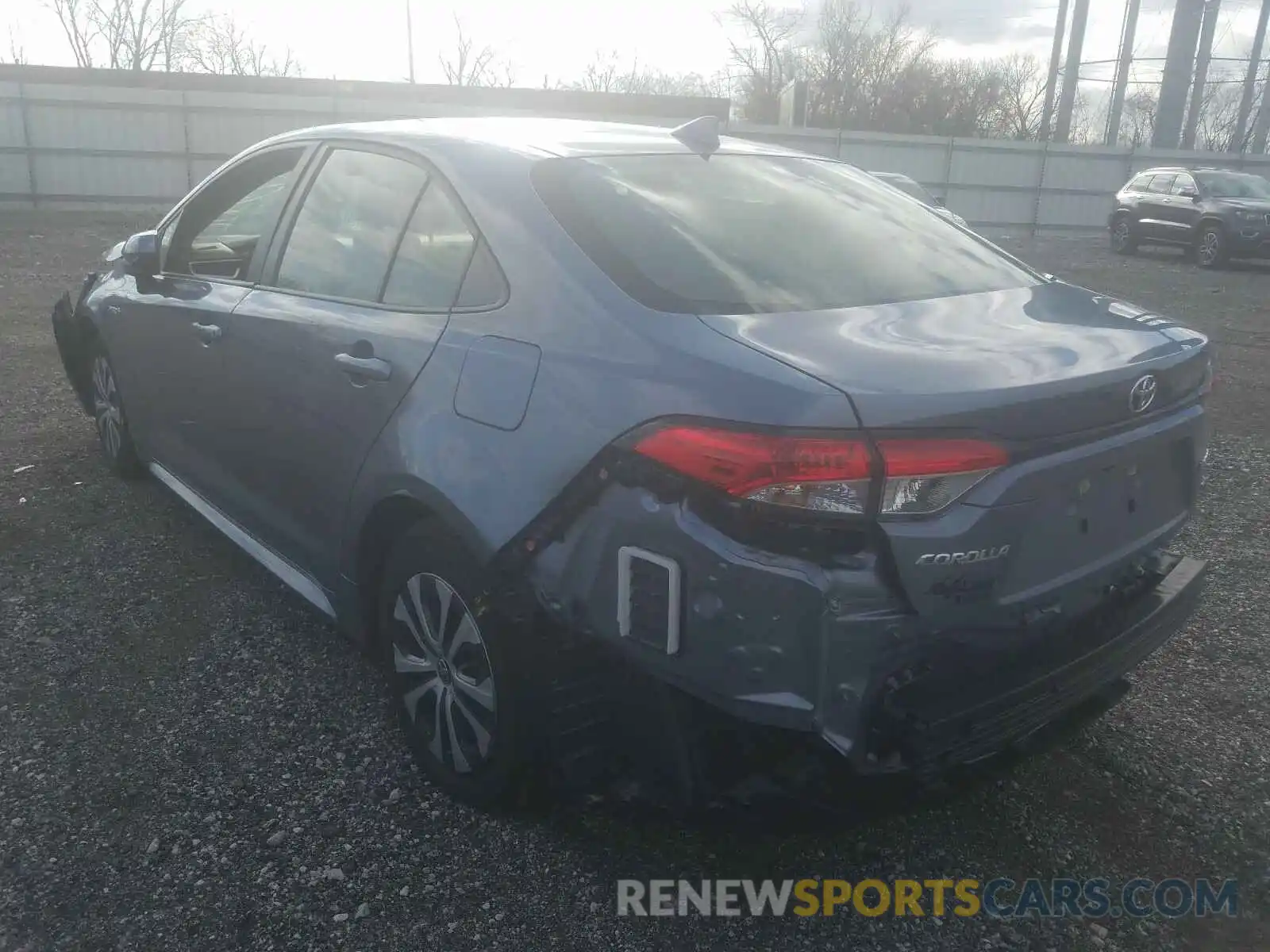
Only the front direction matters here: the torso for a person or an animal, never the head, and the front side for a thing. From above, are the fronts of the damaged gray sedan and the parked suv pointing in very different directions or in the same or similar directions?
very different directions

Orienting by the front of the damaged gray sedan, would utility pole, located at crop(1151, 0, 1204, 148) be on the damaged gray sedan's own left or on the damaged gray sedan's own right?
on the damaged gray sedan's own right

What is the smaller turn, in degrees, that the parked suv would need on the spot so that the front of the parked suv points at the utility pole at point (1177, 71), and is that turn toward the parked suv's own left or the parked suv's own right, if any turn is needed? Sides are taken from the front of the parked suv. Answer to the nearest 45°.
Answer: approximately 135° to the parked suv's own left

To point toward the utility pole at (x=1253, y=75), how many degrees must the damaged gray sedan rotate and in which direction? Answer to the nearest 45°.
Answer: approximately 90° to its right

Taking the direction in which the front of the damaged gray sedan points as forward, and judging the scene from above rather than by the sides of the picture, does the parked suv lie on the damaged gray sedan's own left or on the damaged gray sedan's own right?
on the damaged gray sedan's own right

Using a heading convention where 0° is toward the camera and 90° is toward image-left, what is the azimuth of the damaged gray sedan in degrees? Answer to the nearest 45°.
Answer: approximately 135°

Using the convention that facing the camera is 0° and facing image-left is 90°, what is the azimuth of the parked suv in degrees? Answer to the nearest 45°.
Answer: approximately 315°

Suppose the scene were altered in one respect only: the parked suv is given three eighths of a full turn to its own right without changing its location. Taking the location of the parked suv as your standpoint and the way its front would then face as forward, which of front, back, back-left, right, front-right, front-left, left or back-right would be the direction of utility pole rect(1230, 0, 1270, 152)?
right

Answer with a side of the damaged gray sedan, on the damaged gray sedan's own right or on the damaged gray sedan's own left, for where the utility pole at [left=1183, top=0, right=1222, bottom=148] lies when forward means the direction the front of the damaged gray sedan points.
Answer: on the damaged gray sedan's own right

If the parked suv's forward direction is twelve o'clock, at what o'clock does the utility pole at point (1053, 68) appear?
The utility pole is roughly at 7 o'clock from the parked suv.

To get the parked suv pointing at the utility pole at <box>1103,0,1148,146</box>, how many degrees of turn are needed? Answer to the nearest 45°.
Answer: approximately 135° to its left
